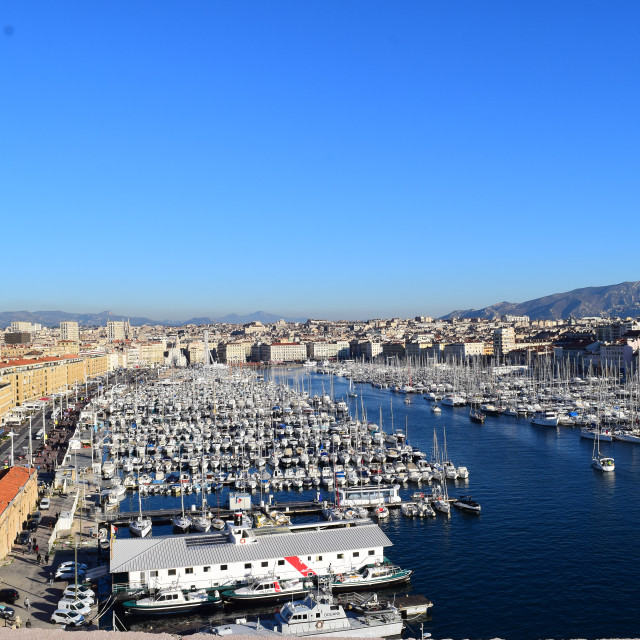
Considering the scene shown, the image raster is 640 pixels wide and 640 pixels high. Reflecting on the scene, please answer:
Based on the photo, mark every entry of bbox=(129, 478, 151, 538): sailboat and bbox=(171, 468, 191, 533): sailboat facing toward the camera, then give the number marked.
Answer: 2

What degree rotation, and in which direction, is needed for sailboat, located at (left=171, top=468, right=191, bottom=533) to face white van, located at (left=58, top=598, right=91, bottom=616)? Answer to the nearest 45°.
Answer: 0° — it already faces it

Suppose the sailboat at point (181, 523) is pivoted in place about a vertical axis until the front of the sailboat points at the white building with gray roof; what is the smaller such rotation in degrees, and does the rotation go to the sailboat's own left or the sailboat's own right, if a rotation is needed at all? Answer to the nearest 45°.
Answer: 0° — it already faces it

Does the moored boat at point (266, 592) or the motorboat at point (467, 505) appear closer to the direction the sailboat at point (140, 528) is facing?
the moored boat

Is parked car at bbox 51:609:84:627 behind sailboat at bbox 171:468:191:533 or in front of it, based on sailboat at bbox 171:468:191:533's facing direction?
in front

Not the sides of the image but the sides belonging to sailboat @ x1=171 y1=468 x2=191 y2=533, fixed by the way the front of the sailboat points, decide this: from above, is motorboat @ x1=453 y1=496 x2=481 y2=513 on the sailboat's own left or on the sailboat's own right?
on the sailboat's own left

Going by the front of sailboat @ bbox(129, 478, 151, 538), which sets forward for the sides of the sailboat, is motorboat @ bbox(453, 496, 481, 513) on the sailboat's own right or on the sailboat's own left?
on the sailboat's own left

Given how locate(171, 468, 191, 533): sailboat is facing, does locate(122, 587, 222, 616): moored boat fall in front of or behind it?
in front

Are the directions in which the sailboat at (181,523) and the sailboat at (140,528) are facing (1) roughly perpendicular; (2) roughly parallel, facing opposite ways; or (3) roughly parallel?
roughly parallel

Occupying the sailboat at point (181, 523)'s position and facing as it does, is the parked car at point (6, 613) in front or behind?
in front

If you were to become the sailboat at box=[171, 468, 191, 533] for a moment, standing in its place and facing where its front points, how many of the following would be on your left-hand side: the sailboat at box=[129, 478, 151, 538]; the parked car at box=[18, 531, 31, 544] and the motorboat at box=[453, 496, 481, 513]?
1

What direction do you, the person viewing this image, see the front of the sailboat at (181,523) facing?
facing the viewer

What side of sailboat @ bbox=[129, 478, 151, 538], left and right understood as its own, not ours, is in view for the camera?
front

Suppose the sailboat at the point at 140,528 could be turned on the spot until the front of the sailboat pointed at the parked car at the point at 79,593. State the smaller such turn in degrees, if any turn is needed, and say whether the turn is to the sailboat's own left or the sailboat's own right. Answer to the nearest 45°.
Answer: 0° — it already faces it

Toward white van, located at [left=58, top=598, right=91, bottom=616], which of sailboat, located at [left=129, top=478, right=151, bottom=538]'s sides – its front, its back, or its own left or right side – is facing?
front

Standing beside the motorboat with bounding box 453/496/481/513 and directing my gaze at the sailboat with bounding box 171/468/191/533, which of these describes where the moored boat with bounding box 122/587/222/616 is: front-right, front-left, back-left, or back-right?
front-left

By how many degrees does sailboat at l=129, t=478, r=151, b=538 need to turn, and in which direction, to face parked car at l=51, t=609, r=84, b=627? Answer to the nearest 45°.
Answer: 0° — it already faces it
